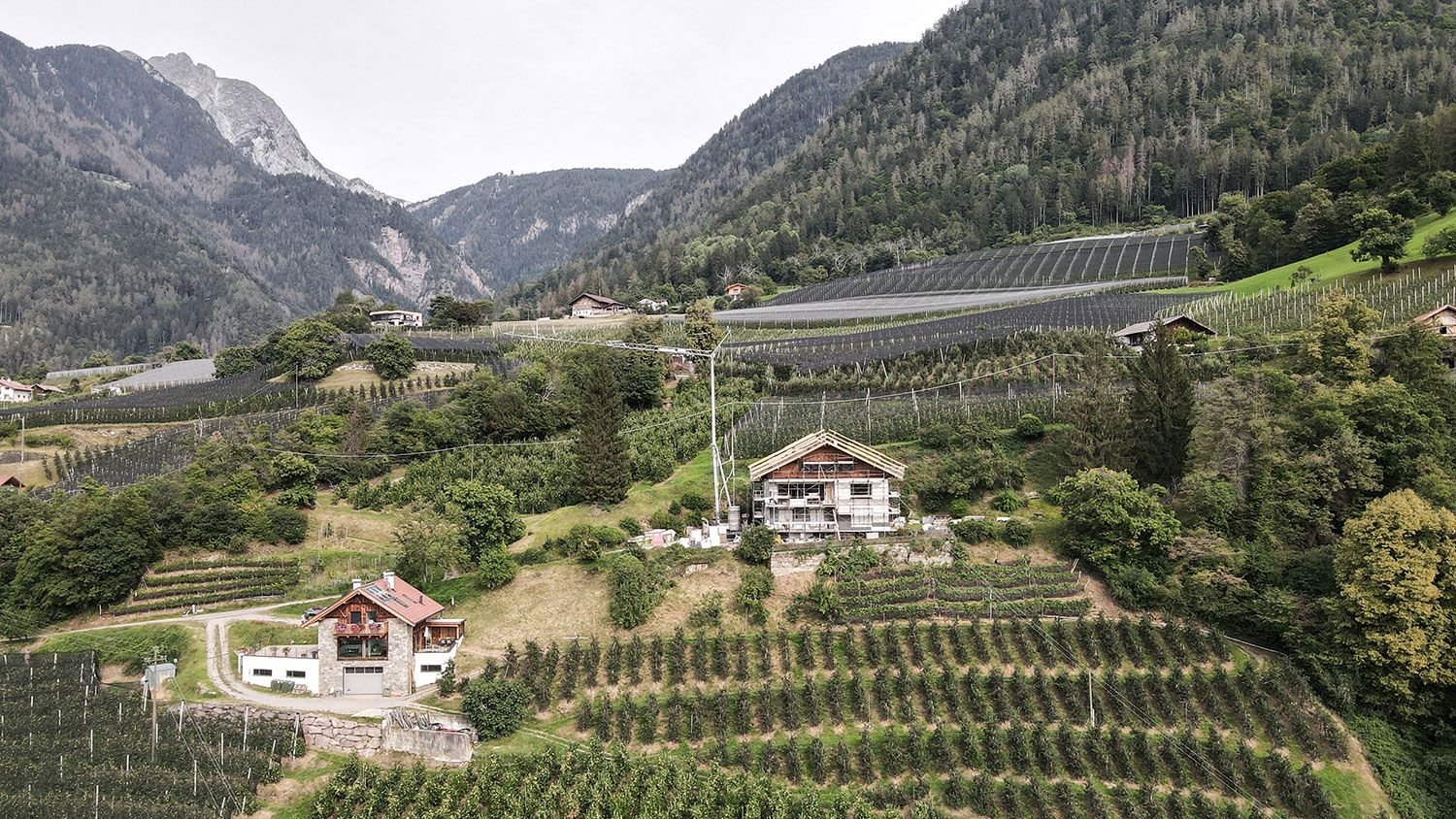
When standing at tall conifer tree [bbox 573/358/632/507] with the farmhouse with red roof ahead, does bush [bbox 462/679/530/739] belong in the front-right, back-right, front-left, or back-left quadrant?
front-left

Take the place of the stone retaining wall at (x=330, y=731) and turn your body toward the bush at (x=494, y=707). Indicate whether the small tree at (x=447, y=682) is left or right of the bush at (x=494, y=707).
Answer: left

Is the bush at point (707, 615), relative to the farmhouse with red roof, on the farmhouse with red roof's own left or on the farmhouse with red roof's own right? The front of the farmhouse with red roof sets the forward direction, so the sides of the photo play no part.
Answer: on the farmhouse with red roof's own left

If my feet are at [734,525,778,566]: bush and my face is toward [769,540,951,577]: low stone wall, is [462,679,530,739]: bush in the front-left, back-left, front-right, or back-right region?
back-right

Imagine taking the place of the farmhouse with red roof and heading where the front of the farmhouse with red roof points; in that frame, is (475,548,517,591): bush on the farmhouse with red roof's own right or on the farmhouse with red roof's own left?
on the farmhouse with red roof's own left

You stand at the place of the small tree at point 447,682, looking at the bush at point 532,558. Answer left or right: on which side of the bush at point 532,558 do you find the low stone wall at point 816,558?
right

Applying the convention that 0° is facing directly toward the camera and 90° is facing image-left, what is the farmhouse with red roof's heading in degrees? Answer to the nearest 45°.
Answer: approximately 0°

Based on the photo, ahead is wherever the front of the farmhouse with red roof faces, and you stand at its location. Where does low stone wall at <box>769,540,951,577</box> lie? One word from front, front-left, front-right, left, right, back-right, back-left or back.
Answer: left

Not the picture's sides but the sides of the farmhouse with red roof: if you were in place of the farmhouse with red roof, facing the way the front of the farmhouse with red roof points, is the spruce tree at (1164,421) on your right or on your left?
on your left

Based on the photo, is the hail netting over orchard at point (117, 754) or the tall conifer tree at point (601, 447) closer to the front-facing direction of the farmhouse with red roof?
the hail netting over orchard

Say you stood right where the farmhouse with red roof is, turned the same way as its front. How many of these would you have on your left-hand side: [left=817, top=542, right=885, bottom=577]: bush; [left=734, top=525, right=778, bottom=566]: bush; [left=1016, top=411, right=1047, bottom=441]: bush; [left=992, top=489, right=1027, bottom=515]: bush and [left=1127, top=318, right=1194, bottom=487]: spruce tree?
5

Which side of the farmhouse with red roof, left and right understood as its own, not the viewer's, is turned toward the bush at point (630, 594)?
left

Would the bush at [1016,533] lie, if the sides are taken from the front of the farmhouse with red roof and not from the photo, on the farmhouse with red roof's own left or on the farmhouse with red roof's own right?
on the farmhouse with red roof's own left

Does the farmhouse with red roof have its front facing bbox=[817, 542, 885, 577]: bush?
no

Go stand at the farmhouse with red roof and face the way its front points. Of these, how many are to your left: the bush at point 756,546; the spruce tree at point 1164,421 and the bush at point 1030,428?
3

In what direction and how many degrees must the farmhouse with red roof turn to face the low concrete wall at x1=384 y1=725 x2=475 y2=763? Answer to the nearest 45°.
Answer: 0° — it already faces it

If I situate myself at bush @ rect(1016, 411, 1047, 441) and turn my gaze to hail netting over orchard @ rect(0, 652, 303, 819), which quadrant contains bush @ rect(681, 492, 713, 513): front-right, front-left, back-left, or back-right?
front-right

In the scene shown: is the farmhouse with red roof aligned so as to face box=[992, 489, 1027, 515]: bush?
no
